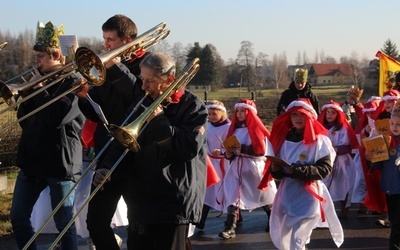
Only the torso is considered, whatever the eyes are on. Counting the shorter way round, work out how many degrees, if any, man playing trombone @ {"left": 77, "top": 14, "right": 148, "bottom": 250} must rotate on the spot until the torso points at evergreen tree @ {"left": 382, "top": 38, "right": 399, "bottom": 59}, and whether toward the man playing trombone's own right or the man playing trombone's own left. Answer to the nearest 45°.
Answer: approximately 180°

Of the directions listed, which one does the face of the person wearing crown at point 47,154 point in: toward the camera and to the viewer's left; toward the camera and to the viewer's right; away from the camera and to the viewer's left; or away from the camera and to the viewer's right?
toward the camera and to the viewer's left

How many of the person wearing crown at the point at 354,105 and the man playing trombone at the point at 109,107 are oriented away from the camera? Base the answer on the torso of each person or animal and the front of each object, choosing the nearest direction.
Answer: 0

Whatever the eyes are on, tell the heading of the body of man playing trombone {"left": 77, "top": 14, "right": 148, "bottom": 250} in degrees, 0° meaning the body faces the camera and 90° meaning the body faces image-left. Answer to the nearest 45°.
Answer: approximately 45°

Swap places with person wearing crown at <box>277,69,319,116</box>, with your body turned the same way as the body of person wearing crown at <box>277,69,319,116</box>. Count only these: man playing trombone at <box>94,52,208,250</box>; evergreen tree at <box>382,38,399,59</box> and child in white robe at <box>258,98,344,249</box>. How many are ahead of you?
2

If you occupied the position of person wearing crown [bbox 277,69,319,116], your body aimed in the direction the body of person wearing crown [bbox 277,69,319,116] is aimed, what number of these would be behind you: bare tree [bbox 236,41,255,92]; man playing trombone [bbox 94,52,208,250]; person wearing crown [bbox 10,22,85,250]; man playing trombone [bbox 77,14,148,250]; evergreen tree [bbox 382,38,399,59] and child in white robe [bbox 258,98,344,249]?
2

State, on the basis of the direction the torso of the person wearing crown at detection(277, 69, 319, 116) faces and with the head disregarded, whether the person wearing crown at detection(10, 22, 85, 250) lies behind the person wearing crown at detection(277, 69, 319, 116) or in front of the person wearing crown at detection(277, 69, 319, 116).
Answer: in front

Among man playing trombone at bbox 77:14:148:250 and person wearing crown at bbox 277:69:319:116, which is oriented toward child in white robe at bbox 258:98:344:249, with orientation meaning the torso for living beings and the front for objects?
the person wearing crown

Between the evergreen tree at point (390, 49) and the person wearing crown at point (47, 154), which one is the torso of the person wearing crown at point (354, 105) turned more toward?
the person wearing crown

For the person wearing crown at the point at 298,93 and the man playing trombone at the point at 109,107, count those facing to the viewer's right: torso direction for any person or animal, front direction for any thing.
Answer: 0

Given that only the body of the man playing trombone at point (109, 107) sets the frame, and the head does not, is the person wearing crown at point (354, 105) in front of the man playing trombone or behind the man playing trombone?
behind

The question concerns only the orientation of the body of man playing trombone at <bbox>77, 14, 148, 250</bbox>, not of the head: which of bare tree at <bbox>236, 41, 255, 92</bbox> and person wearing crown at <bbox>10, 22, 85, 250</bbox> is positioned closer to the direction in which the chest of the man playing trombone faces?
the person wearing crown
